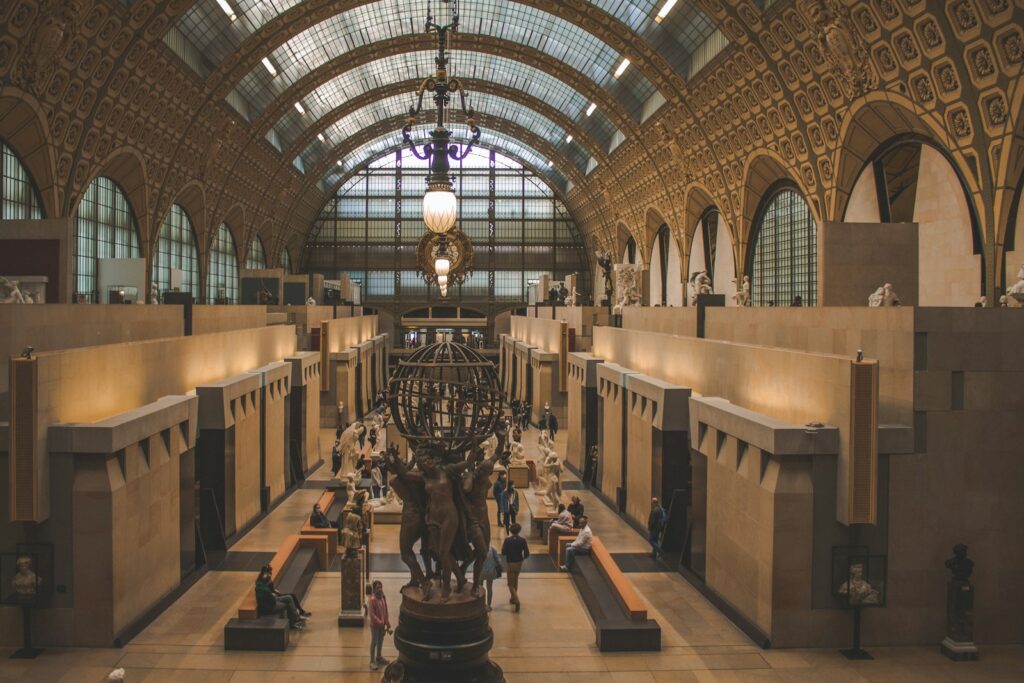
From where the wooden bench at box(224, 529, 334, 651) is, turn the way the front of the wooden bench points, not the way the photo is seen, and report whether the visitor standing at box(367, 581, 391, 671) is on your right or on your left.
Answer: on your right

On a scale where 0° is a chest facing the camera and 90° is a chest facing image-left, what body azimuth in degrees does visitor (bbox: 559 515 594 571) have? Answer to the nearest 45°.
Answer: approximately 90°

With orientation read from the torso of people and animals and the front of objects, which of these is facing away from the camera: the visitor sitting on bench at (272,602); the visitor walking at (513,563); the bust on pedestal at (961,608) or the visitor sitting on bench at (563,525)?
the visitor walking

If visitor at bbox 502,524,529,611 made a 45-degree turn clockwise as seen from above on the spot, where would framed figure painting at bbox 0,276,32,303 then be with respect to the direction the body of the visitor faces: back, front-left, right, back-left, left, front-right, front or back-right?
back-left

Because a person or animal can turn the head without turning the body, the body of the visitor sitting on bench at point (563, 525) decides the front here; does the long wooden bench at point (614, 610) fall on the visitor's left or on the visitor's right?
on the visitor's left

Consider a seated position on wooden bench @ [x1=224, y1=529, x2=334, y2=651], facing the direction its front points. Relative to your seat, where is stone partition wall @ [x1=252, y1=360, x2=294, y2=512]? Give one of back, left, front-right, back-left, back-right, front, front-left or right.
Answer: left

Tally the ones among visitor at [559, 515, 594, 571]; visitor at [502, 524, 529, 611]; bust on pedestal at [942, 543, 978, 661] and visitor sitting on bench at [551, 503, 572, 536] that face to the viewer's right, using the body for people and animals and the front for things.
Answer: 0

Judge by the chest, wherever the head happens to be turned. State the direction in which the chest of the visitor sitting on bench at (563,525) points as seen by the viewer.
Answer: to the viewer's left

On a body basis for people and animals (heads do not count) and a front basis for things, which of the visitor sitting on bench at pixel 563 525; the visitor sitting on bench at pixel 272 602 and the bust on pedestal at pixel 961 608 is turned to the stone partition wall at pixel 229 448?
the visitor sitting on bench at pixel 563 525

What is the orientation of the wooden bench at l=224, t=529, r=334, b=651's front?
to the viewer's right

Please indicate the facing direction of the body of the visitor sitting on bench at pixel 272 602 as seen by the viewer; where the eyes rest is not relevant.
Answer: to the viewer's right

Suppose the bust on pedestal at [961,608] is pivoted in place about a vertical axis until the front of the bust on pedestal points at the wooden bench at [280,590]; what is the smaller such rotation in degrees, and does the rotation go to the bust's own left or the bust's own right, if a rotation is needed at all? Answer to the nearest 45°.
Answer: approximately 90° to the bust's own right

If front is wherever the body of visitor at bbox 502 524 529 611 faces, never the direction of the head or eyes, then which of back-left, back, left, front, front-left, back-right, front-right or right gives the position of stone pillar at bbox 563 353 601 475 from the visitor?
front

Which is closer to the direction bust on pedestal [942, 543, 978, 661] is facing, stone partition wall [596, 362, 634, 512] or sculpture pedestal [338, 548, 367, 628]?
the sculpture pedestal

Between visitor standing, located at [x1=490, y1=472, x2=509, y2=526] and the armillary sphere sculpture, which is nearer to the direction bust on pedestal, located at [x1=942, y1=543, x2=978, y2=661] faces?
the armillary sphere sculpture

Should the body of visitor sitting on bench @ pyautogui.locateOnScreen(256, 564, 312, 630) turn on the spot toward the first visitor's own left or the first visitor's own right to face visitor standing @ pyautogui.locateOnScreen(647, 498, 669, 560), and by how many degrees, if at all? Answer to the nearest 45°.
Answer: approximately 45° to the first visitor's own left
